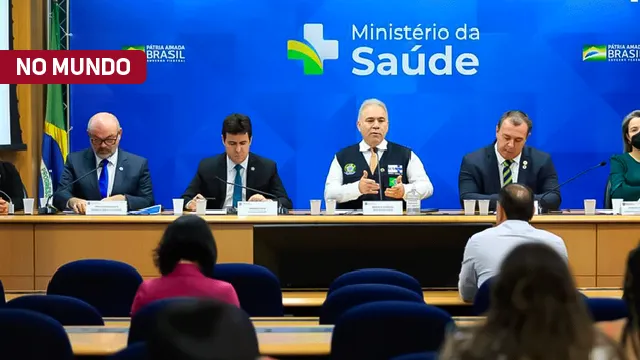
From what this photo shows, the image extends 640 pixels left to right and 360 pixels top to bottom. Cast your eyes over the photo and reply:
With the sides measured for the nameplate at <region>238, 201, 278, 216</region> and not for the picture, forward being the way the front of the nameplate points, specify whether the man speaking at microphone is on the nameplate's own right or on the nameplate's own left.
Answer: on the nameplate's own left

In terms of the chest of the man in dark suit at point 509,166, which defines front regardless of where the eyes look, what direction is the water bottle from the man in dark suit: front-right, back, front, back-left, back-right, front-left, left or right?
front-right

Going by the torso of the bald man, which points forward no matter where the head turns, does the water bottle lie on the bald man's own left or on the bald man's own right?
on the bald man's own left

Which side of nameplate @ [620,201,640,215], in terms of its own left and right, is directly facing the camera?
front

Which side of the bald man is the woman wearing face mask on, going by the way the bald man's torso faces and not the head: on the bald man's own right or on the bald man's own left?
on the bald man's own left

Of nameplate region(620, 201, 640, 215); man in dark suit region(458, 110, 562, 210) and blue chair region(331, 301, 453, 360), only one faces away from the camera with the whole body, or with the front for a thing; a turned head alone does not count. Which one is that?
the blue chair

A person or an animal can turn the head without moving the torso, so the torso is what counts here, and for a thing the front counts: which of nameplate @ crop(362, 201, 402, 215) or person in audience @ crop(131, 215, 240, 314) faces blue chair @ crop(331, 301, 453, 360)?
the nameplate

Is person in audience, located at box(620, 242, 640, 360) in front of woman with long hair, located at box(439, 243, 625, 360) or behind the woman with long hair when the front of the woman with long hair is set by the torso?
in front

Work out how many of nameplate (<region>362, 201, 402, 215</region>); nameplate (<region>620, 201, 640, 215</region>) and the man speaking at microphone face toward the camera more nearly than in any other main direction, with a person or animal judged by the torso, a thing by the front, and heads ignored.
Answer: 3

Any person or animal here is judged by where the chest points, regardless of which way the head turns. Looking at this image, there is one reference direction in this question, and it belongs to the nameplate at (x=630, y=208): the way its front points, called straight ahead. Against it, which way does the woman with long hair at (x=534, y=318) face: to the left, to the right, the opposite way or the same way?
the opposite way

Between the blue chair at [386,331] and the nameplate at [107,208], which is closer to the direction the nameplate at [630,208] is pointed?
the blue chair

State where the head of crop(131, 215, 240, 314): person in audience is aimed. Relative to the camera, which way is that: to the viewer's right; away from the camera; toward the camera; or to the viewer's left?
away from the camera

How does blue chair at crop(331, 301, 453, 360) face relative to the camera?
away from the camera

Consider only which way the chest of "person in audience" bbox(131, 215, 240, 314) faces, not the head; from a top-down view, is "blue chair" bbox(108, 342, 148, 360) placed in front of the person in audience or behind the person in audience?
behind

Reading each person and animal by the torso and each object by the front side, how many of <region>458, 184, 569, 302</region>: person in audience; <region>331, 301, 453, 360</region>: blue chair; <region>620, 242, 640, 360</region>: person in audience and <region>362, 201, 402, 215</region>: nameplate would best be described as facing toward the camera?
1

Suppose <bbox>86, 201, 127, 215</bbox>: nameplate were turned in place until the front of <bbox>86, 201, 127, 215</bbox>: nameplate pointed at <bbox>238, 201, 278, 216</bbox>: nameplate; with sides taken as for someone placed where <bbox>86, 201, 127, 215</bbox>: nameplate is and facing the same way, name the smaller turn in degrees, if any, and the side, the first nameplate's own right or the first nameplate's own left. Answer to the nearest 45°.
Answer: approximately 90° to the first nameplate's own left

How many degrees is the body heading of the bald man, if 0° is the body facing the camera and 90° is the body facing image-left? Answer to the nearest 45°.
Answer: approximately 0°

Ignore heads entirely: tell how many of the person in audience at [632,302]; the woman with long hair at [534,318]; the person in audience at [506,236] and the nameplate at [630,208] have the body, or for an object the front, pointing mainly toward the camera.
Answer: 1

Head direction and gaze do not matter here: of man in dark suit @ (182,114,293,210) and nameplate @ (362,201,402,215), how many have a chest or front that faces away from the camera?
0
